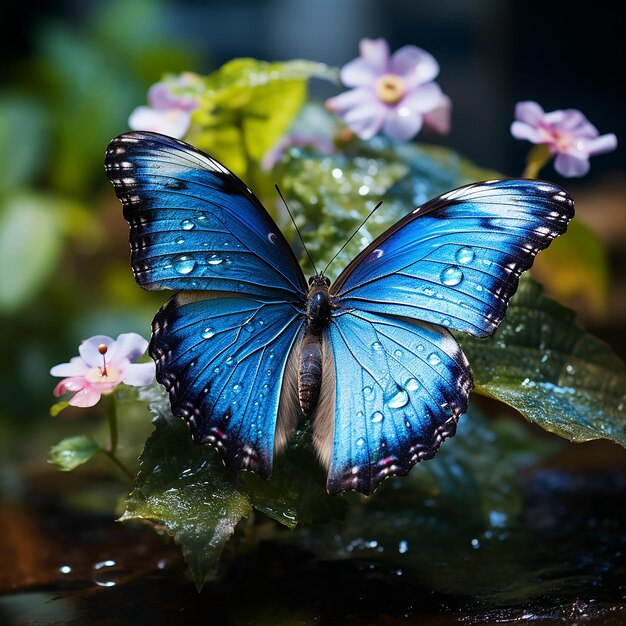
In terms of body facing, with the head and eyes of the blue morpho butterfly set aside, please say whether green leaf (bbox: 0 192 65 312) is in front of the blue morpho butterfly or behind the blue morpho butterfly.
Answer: in front

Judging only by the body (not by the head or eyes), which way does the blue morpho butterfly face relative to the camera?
away from the camera
